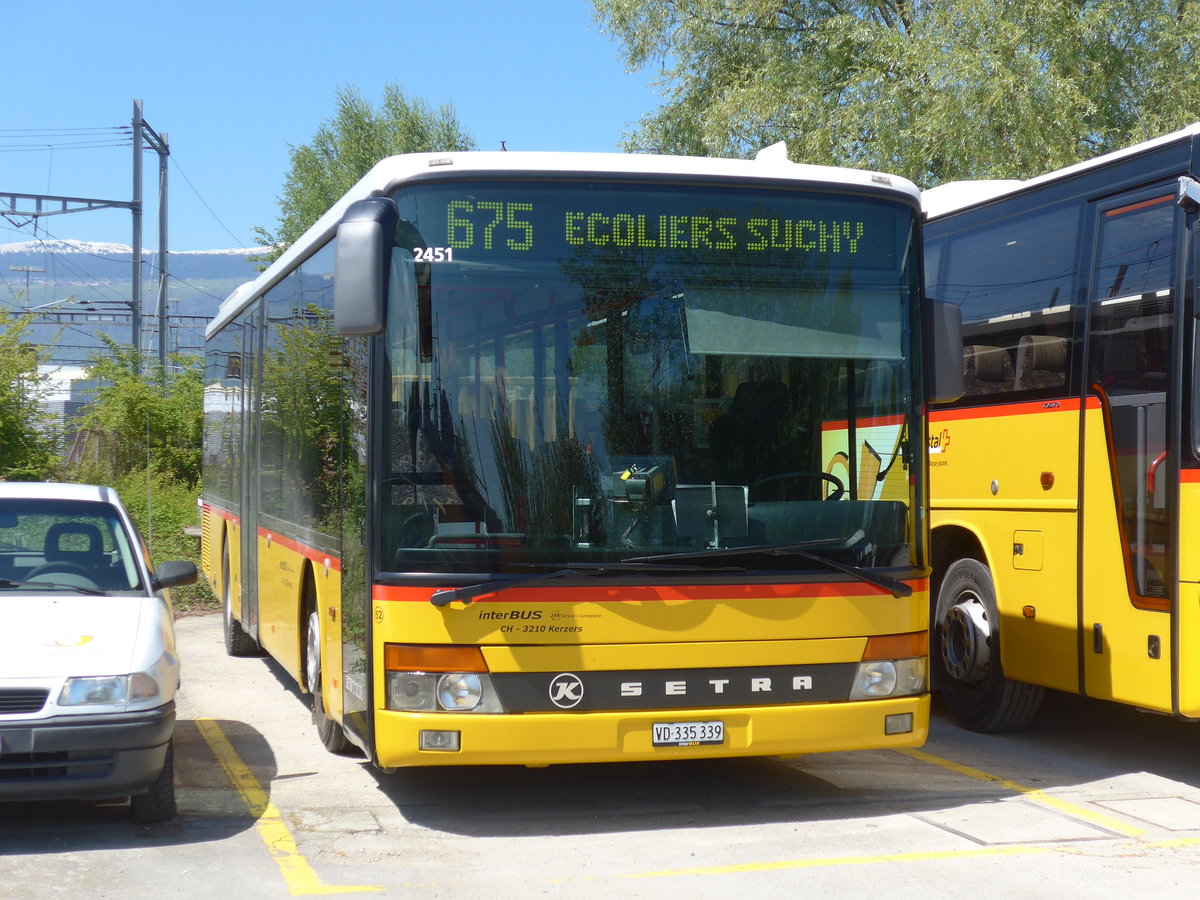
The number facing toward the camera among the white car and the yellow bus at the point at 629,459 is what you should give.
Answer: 2

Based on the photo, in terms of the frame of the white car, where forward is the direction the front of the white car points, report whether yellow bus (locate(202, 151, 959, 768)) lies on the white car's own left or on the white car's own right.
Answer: on the white car's own left

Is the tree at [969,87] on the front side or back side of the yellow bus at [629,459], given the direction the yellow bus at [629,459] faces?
on the back side

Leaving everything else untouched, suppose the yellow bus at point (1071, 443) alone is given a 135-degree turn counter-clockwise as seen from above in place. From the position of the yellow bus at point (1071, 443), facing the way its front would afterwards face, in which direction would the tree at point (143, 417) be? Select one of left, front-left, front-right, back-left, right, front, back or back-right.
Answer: front-left

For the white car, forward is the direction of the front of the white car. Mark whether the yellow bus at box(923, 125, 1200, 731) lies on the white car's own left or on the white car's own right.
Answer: on the white car's own left

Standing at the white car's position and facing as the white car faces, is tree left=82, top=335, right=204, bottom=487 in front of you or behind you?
behind

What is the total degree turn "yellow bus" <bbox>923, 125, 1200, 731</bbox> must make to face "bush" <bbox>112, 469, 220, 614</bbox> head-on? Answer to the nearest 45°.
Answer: approximately 180°

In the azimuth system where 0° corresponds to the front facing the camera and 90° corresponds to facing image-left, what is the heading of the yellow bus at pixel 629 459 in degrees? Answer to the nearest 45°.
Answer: approximately 0°

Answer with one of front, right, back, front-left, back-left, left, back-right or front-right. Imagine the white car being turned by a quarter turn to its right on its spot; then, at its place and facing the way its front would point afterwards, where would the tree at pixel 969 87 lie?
back-right

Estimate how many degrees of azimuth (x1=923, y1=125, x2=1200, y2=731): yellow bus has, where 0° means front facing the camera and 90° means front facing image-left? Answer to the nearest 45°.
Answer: approximately 315°

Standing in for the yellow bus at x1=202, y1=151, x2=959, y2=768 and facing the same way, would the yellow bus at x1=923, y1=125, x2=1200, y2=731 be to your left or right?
on your left

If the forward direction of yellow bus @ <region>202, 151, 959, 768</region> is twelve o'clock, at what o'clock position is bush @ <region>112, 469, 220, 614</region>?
The bush is roughly at 5 o'clock from the yellow bus.

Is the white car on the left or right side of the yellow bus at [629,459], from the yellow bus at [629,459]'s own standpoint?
on its right
